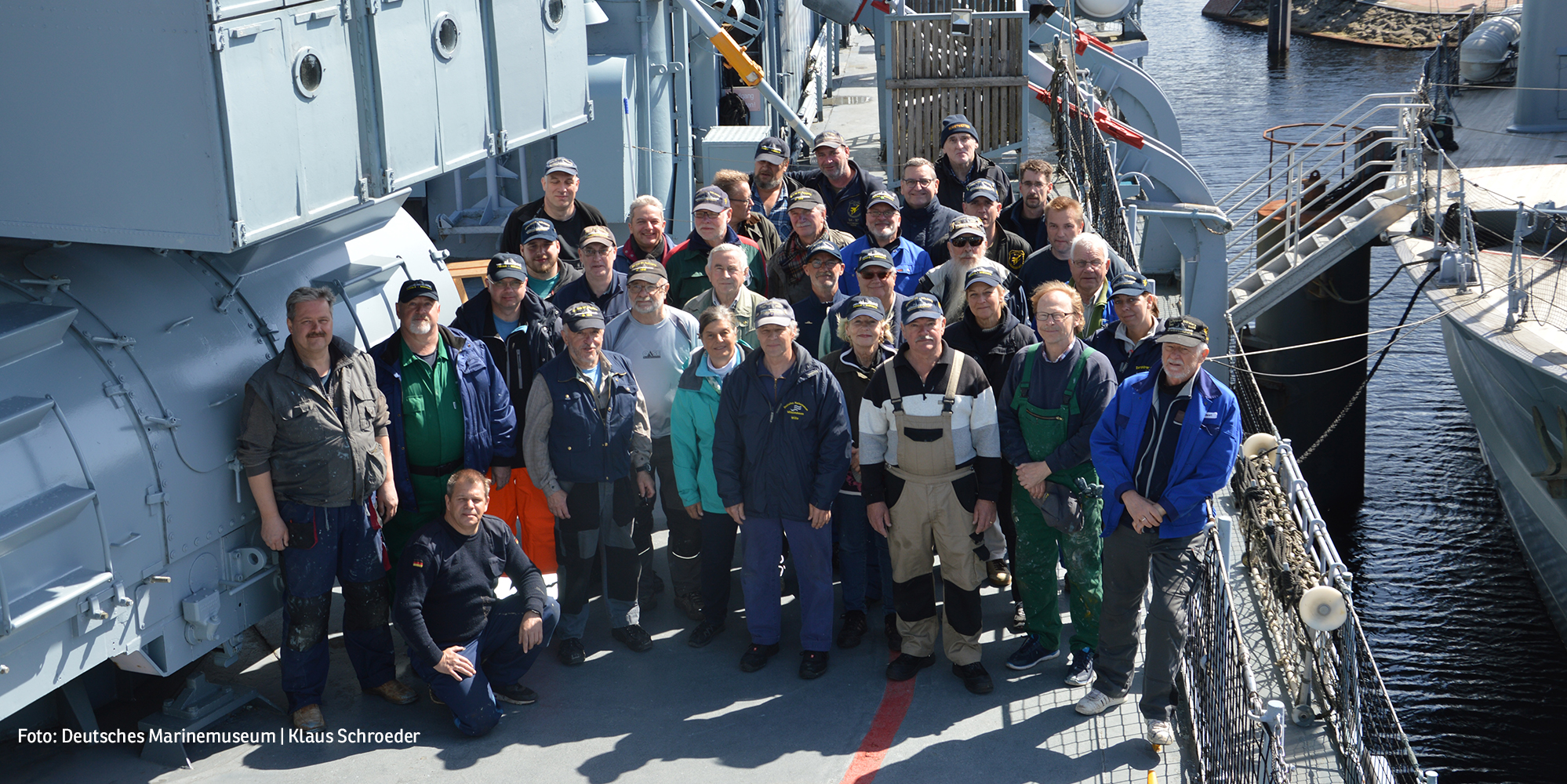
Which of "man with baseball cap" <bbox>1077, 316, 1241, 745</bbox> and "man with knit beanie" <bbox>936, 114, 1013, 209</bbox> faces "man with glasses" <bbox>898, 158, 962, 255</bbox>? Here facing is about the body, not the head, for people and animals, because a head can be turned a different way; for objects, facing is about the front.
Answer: "man with knit beanie" <bbox>936, 114, 1013, 209</bbox>

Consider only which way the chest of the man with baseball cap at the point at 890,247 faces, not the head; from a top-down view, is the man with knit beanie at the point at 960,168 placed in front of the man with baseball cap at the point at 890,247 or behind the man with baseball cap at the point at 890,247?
behind

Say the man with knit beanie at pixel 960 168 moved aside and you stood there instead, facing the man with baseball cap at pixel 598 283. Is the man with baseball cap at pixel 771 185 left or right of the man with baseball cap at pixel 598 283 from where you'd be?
right

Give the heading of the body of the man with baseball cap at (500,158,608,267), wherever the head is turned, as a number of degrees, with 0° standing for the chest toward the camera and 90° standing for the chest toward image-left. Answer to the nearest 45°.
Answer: approximately 0°

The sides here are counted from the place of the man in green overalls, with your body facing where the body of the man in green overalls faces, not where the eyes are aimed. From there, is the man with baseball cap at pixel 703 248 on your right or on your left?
on your right

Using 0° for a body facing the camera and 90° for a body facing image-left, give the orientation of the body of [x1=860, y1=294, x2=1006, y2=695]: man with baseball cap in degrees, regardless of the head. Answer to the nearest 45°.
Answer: approximately 0°

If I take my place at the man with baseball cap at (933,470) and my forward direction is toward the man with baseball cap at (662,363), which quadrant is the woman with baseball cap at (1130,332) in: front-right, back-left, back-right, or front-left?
back-right
